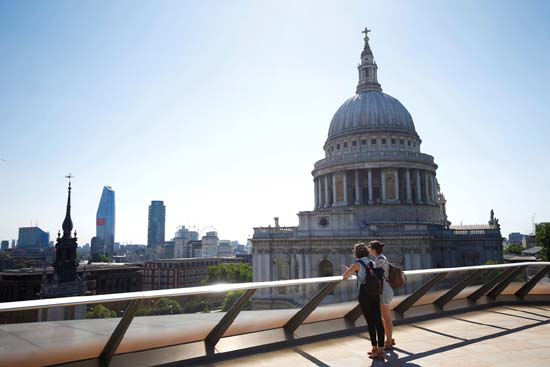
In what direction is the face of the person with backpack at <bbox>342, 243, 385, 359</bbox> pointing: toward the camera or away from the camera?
away from the camera

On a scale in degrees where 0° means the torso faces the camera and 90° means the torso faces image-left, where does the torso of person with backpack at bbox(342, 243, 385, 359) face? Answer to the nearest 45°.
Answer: approximately 135°
